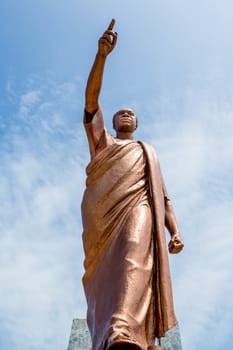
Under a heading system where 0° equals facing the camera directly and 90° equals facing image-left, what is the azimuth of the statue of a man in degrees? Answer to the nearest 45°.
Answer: approximately 0°
